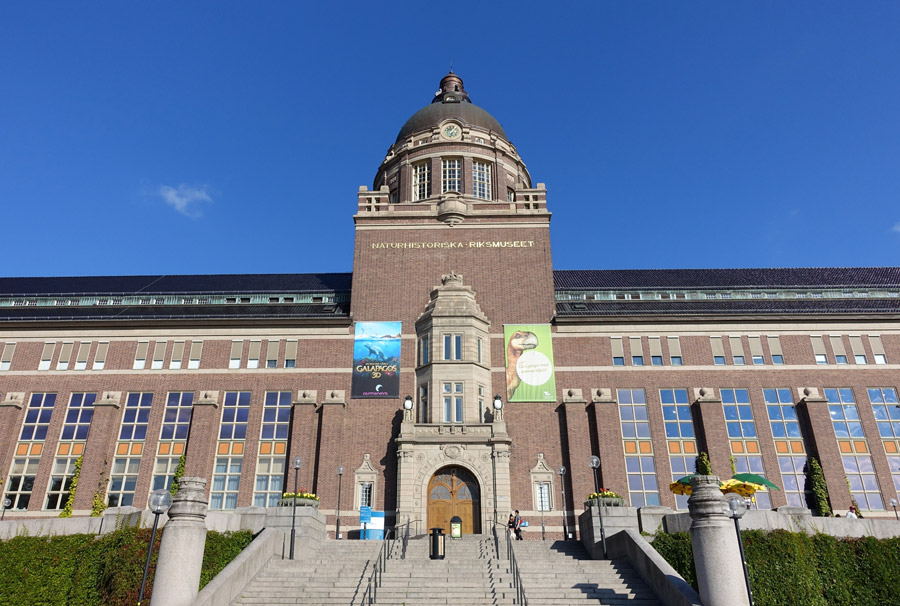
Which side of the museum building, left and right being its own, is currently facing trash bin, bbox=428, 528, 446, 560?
front

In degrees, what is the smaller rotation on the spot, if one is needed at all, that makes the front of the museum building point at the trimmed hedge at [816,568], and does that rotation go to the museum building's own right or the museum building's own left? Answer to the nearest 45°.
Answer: approximately 45° to the museum building's own left

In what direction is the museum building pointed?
toward the camera

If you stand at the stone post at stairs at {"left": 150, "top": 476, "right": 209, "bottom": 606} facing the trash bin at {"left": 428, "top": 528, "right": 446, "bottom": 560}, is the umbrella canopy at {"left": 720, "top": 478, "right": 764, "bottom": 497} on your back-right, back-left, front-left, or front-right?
front-right

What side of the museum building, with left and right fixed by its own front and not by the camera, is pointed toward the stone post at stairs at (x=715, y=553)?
front

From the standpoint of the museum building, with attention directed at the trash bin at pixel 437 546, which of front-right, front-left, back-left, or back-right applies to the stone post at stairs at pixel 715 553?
front-left

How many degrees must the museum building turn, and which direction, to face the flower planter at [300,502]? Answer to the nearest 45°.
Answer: approximately 45° to its right

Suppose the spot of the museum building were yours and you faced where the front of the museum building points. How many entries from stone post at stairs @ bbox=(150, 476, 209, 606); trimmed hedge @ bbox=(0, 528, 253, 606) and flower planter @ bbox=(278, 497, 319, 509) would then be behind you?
0
